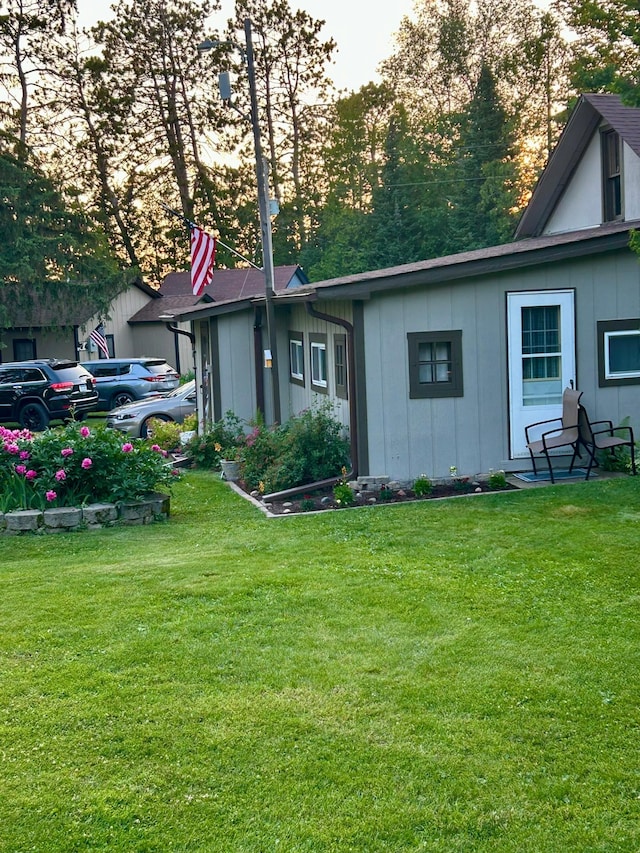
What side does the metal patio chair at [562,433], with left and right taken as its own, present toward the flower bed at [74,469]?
front

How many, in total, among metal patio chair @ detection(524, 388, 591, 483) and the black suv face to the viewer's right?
0

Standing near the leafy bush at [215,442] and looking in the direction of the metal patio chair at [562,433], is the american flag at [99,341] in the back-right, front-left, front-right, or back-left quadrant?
back-left

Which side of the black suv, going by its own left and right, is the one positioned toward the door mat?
back

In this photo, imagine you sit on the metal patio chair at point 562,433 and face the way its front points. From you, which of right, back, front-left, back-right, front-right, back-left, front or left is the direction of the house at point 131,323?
right

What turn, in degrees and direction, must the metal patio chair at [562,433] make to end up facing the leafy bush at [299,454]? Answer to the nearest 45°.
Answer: approximately 45° to its right

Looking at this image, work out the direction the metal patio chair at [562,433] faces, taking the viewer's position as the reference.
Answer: facing the viewer and to the left of the viewer

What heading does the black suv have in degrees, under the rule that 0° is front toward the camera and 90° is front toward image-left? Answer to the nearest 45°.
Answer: approximately 135°

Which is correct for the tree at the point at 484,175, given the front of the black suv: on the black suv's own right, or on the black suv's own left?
on the black suv's own right

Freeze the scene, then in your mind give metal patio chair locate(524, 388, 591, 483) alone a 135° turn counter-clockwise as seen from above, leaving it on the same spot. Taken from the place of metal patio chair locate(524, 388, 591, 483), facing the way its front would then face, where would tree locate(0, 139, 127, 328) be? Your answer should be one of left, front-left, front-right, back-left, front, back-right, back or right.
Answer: back-left

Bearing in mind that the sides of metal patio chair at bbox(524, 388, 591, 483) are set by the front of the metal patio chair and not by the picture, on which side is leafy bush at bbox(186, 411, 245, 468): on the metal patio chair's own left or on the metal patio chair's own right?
on the metal patio chair's own right

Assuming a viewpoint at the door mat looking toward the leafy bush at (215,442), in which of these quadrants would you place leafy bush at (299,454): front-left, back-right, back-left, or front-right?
front-left

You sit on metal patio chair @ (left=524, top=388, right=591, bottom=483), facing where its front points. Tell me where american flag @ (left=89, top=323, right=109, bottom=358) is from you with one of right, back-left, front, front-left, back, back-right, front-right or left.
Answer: right

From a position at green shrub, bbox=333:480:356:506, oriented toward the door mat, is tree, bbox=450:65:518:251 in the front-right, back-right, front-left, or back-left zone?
front-left

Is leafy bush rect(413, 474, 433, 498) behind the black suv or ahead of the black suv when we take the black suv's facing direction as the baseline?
behind

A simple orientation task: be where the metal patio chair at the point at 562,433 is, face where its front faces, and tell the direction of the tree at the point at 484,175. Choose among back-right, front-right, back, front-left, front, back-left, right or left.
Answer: back-right
